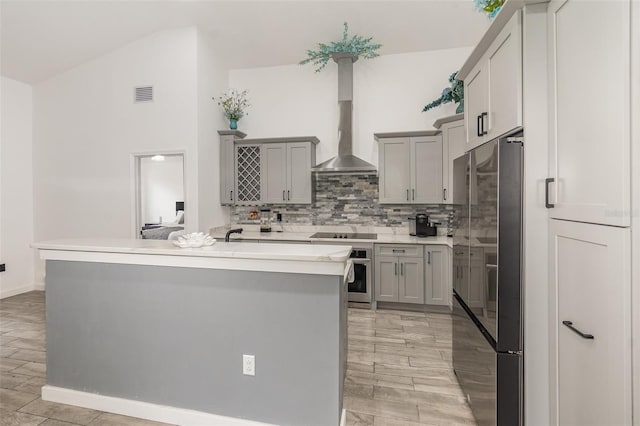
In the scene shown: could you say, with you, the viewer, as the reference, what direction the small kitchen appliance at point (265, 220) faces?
facing the viewer

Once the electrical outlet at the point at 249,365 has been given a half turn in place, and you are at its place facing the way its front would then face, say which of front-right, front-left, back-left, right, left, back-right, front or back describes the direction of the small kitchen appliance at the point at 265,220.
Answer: front

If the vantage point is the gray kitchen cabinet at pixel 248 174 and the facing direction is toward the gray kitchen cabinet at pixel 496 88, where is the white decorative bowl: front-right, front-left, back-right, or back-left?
front-right

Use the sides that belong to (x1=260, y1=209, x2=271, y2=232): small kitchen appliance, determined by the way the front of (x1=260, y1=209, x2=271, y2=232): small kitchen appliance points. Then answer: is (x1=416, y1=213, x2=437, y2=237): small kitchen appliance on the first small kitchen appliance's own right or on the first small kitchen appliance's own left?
on the first small kitchen appliance's own left

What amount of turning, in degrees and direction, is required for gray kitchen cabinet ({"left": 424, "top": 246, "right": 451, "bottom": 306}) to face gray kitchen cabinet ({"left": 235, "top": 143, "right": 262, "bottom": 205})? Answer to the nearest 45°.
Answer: approximately 90° to its right

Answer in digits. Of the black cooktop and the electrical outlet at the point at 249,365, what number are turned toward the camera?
2

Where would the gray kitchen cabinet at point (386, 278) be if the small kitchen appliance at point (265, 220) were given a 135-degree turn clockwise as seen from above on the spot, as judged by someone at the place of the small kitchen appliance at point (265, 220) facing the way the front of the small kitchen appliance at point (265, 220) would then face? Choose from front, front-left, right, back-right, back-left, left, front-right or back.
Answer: back

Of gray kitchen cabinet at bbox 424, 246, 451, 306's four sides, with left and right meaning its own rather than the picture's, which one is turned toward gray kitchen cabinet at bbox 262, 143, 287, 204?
right

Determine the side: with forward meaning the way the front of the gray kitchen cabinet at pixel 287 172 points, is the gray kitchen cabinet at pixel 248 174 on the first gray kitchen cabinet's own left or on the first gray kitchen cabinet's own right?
on the first gray kitchen cabinet's own right

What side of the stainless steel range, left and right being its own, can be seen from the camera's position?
front

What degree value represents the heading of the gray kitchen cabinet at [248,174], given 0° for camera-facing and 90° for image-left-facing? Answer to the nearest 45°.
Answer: approximately 0°

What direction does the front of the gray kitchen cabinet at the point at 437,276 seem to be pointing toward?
toward the camera

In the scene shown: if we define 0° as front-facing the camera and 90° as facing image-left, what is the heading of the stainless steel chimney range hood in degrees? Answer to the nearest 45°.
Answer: approximately 0°
